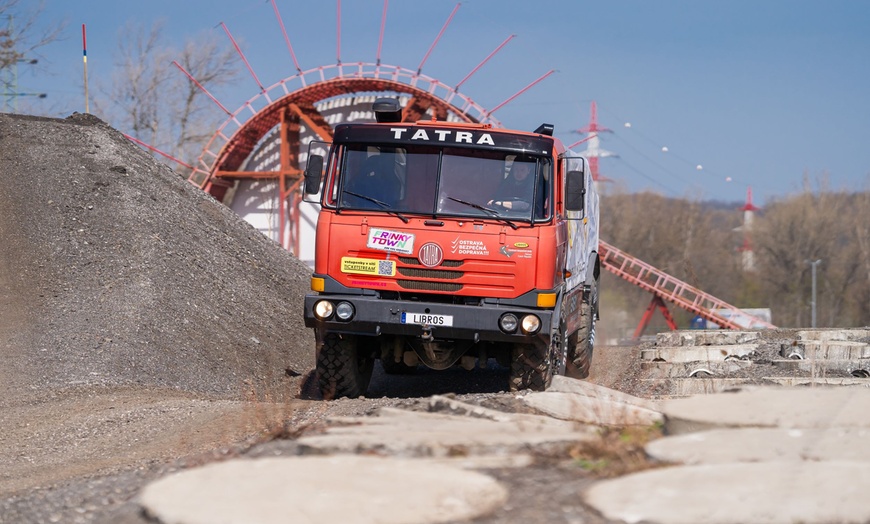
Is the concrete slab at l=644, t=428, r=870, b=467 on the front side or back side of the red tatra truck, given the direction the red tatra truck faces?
on the front side

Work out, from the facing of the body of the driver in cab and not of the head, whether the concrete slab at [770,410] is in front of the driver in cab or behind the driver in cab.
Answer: in front

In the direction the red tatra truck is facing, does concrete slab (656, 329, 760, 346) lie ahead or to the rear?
to the rear

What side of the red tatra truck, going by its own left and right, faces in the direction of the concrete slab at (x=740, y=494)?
front

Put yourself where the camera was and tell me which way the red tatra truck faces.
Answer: facing the viewer

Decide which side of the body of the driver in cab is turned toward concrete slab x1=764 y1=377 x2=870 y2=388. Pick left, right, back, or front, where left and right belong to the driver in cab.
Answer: left

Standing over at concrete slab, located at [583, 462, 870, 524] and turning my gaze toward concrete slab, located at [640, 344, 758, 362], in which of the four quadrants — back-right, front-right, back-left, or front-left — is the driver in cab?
front-left

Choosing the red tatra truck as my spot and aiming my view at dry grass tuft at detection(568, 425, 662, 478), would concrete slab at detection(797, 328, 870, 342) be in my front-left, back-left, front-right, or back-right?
back-left

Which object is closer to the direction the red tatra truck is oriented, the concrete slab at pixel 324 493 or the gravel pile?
the concrete slab

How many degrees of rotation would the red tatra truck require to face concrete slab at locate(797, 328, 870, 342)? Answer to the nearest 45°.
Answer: approximately 135° to its left

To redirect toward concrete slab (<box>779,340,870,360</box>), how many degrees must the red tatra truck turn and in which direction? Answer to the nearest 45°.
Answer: approximately 135° to its left

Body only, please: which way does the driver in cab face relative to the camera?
toward the camera

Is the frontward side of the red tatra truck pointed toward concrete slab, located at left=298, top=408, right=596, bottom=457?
yes

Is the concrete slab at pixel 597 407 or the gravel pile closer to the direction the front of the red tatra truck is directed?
the concrete slab

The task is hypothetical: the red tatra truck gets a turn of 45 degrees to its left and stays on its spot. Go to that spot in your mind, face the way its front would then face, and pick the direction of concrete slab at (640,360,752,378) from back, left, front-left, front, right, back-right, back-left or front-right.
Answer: left

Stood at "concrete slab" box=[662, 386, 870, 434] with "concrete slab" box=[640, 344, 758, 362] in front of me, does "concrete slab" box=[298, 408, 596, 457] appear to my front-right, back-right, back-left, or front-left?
back-left
